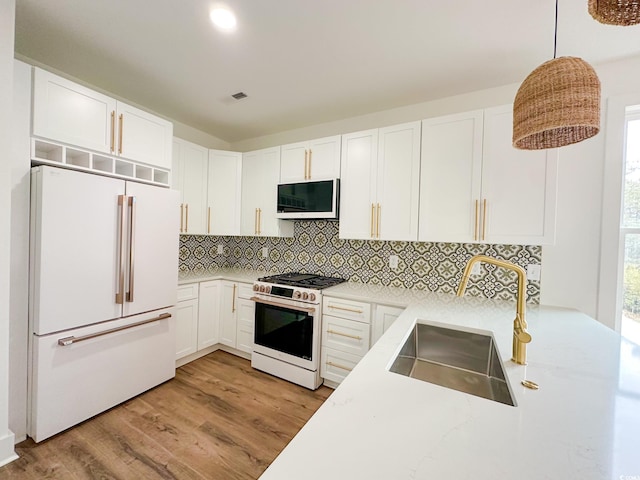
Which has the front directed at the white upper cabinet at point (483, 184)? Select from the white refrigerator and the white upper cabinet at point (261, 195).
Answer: the white refrigerator

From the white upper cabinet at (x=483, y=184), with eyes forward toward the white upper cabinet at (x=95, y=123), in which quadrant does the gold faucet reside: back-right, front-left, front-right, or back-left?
front-left

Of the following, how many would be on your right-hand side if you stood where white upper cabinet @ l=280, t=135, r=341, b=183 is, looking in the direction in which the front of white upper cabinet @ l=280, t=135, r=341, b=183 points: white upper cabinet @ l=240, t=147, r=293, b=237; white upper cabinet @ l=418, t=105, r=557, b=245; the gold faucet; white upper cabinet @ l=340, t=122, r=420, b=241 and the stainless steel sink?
1

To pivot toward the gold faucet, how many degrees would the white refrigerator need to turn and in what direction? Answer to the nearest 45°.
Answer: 0° — it already faces it

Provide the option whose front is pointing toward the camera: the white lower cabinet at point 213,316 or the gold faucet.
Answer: the white lower cabinet

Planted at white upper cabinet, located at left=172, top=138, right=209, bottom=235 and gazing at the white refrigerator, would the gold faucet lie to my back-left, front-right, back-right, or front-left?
front-left

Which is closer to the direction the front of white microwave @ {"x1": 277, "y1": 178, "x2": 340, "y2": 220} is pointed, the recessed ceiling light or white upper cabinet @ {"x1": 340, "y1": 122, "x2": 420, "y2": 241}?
the recessed ceiling light

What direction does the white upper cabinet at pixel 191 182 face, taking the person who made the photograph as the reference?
facing the viewer and to the right of the viewer

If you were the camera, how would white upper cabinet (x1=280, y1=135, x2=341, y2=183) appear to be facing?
facing the viewer and to the left of the viewer

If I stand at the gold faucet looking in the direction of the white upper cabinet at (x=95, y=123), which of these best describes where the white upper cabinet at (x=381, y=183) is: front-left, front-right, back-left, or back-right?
front-right

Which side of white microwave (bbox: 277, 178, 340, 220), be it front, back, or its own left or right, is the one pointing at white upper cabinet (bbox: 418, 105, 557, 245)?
left
